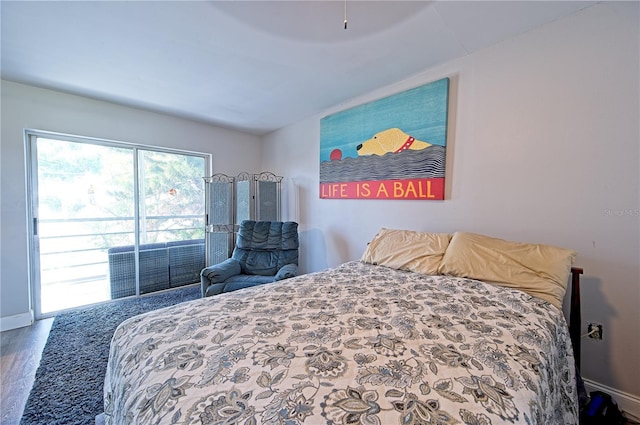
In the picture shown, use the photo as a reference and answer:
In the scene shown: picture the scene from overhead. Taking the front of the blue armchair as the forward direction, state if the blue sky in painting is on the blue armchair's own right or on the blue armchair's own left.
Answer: on the blue armchair's own left

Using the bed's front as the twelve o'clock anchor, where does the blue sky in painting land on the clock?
The blue sky in painting is roughly at 5 o'clock from the bed.

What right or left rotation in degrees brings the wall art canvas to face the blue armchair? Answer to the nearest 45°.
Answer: approximately 45° to its right

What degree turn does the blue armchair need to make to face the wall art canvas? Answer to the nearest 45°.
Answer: approximately 90° to its left

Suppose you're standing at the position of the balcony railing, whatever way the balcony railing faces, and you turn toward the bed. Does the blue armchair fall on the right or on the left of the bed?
left

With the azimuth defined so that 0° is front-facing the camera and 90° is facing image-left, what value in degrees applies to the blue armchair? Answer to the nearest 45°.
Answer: approximately 45°

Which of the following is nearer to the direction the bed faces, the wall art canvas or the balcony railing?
the balcony railing

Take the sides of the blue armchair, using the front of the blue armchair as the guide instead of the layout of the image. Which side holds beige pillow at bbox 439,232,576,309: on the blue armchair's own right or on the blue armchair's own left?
on the blue armchair's own left

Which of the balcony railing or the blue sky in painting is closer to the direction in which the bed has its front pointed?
the balcony railing
